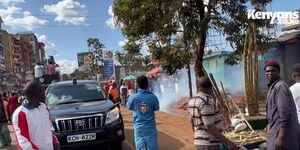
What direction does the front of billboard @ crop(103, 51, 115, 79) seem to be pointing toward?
toward the camera

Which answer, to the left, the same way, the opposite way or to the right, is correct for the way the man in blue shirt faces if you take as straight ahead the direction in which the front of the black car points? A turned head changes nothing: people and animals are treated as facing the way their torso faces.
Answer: the opposite way

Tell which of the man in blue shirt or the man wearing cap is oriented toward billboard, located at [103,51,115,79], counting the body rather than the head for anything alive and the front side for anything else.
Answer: the man in blue shirt

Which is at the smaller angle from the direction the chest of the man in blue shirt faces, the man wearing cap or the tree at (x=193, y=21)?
the tree

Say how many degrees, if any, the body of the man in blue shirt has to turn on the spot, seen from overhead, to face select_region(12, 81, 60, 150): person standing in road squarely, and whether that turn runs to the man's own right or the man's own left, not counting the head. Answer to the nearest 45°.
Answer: approximately 135° to the man's own left

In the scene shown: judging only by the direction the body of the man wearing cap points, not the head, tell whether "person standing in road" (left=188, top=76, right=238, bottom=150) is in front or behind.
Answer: in front

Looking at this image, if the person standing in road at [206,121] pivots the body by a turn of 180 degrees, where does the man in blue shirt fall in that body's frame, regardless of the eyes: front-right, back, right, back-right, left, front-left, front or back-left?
right

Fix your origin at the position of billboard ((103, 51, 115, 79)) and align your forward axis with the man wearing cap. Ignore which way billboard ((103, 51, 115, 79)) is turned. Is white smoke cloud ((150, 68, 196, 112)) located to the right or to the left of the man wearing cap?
left

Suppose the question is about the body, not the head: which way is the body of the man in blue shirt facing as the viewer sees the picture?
away from the camera

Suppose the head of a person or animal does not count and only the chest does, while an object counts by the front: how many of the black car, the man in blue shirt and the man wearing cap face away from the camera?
1

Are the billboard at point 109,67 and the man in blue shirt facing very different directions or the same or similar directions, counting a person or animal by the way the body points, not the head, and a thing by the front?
very different directions

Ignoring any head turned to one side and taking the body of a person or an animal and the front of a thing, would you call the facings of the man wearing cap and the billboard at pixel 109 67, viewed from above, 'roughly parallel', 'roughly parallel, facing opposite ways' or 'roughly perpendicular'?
roughly perpendicular

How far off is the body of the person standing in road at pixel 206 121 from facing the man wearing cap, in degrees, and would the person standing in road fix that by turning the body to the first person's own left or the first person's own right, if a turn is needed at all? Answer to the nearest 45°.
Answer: approximately 45° to the first person's own right

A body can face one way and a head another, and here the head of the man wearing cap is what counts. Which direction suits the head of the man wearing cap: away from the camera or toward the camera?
toward the camera

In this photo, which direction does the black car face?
toward the camera
